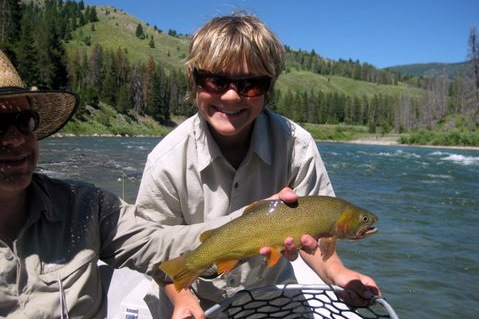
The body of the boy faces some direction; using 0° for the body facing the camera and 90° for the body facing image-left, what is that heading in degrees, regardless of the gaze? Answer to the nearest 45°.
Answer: approximately 0°

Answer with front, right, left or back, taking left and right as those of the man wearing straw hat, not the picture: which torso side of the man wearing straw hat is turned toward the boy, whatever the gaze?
left

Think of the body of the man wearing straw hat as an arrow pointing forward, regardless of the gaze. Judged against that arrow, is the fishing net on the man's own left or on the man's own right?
on the man's own left

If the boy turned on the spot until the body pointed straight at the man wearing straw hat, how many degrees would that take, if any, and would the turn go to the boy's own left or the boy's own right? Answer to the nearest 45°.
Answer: approximately 45° to the boy's own right

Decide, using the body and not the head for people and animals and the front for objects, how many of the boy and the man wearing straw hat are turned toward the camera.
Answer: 2

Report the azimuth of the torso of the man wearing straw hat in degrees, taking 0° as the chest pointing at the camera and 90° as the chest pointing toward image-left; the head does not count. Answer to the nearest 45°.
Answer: approximately 0°
